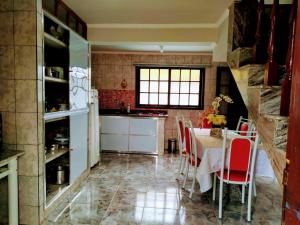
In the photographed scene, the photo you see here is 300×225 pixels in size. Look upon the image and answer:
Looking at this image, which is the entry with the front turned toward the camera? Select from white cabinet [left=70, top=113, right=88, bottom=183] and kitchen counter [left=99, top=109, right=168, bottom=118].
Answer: the kitchen counter

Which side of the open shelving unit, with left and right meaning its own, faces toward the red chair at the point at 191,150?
front

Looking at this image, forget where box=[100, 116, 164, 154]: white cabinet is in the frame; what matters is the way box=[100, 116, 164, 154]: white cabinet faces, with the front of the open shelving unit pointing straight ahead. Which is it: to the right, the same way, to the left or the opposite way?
to the right

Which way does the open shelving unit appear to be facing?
to the viewer's right

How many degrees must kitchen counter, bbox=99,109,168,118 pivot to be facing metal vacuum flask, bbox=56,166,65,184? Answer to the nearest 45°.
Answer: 0° — it already faces it

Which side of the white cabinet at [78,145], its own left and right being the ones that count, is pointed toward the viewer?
right

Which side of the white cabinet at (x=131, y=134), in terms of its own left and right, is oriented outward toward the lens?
front

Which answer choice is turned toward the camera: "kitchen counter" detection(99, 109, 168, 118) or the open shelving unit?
the kitchen counter

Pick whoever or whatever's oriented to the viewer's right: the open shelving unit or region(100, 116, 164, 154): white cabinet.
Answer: the open shelving unit

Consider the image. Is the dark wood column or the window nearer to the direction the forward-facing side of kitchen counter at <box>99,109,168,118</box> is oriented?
the dark wood column

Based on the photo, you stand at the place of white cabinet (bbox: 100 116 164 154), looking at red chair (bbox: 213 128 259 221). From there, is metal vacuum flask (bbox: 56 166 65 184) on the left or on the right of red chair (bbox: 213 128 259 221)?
right

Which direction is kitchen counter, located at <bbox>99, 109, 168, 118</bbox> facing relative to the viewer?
toward the camera
